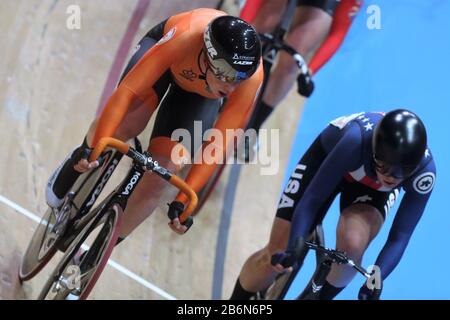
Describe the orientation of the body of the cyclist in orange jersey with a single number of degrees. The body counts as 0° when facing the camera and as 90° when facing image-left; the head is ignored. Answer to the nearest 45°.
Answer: approximately 315°
